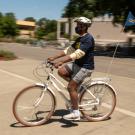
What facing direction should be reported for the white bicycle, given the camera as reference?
facing to the left of the viewer

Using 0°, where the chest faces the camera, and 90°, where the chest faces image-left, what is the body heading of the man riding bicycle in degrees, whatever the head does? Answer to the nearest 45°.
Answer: approximately 90°

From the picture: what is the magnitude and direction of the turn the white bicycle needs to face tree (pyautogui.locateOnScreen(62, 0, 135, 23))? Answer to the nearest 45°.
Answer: approximately 90° to its right

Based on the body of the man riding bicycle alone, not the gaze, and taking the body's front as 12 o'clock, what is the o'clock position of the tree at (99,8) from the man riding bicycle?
The tree is roughly at 3 o'clock from the man riding bicycle.
